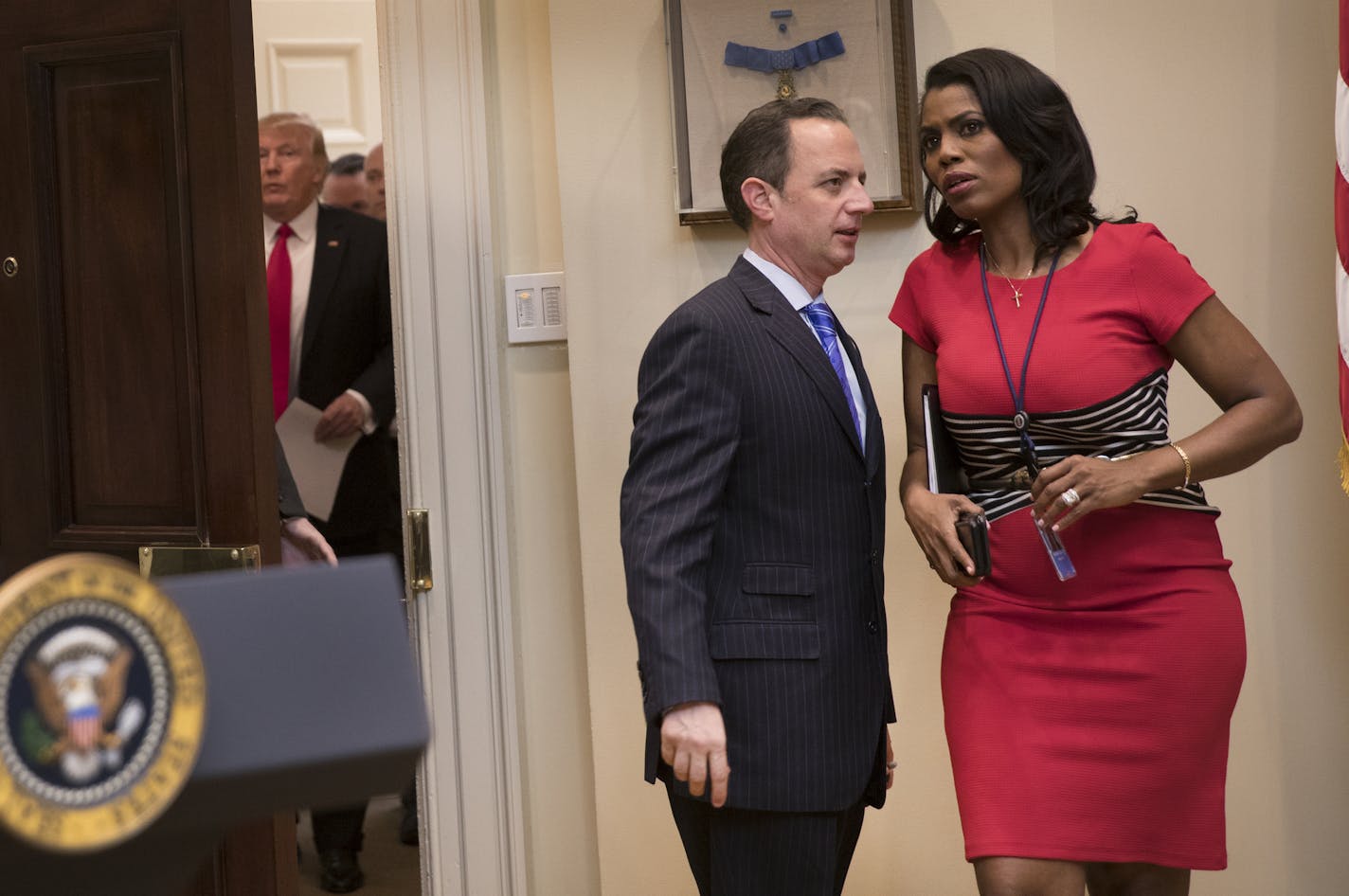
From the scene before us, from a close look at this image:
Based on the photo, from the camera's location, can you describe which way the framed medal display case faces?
facing the viewer

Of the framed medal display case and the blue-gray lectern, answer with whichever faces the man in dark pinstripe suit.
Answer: the framed medal display case

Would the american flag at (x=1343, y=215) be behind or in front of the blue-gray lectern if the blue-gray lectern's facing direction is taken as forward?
behind

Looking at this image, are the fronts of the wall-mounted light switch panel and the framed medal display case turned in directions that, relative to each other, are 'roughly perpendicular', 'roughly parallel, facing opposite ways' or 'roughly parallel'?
roughly parallel

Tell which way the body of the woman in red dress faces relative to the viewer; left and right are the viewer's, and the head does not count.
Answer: facing the viewer and to the left of the viewer

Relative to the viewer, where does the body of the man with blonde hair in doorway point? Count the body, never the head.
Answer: toward the camera

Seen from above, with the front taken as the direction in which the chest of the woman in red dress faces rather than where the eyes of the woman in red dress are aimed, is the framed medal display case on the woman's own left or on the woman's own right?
on the woman's own right

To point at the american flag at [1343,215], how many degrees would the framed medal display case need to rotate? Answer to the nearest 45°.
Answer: approximately 90° to its left

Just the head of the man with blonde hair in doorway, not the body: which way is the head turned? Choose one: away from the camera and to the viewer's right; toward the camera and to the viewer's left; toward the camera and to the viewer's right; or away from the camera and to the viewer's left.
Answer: toward the camera and to the viewer's left

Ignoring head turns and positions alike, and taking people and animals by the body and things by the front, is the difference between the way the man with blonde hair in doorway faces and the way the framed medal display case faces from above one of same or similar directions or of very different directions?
same or similar directions

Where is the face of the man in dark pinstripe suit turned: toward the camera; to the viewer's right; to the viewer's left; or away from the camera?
to the viewer's right

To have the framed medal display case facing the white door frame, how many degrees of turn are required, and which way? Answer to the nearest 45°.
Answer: approximately 90° to its right

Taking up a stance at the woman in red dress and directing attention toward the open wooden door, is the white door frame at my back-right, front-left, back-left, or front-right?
front-right
